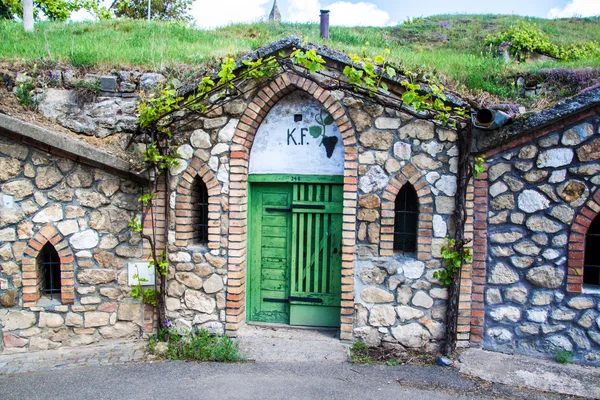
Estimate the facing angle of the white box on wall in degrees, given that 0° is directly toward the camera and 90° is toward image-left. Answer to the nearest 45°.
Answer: approximately 0°

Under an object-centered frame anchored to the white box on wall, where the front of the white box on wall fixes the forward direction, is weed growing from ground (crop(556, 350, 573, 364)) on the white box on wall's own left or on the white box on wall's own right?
on the white box on wall's own left

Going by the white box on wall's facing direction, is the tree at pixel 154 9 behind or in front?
behind

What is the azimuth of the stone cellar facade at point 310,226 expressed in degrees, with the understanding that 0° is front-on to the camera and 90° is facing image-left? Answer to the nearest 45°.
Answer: approximately 0°
